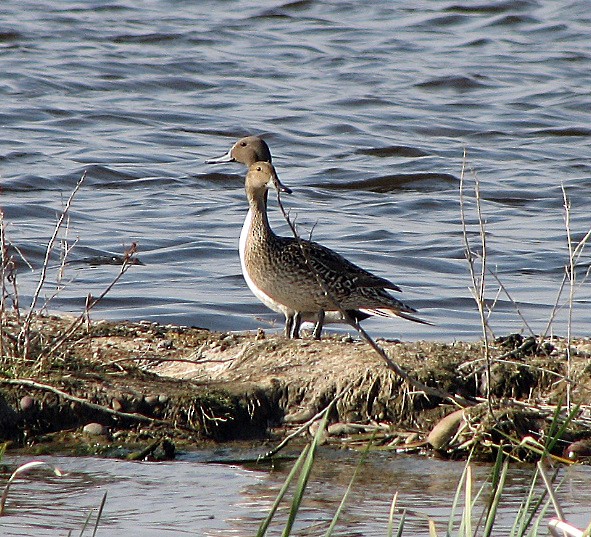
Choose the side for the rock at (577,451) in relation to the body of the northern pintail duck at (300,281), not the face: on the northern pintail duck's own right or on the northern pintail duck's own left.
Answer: on the northern pintail duck's own left

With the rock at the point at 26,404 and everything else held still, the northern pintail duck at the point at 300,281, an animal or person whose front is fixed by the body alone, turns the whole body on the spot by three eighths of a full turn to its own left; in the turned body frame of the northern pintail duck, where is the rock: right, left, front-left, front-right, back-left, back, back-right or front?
right

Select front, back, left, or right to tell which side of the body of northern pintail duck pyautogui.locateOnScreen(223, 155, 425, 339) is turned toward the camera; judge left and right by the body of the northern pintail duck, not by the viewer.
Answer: left

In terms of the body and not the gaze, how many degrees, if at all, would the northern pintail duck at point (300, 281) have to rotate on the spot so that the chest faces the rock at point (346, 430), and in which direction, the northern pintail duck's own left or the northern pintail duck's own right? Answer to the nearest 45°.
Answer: approximately 90° to the northern pintail duck's own left

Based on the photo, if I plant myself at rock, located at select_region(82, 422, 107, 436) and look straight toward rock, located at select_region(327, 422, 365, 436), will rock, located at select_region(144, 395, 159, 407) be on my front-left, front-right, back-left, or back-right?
front-left

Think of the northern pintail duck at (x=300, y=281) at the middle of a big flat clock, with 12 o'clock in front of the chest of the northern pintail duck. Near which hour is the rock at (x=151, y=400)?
The rock is roughly at 10 o'clock from the northern pintail duck.

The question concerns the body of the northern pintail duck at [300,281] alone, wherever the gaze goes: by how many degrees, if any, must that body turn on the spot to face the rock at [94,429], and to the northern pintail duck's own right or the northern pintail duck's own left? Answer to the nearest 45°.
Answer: approximately 45° to the northern pintail duck's own left

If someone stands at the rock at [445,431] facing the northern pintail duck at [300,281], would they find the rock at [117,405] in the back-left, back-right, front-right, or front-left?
front-left
